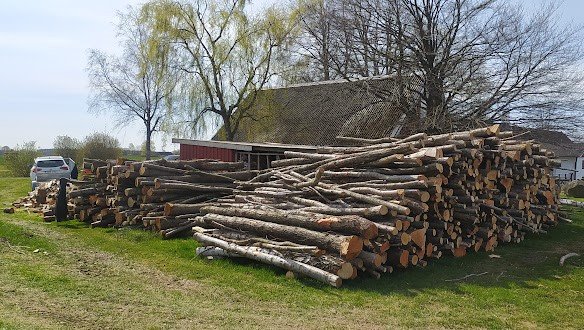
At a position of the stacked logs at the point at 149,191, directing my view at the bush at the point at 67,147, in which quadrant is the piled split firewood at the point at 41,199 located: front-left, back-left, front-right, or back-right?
front-left

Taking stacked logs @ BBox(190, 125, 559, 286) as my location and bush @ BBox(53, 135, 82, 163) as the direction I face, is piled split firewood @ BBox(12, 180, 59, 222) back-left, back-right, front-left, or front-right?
front-left

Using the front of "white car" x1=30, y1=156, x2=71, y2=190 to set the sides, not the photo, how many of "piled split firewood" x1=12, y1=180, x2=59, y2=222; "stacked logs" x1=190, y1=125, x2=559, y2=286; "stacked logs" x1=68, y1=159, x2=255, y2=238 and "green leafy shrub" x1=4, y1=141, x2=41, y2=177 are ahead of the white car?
1
